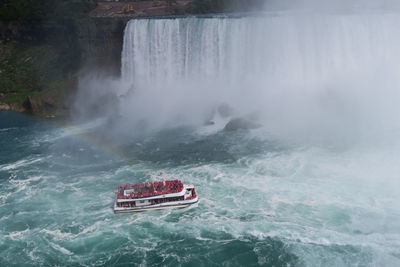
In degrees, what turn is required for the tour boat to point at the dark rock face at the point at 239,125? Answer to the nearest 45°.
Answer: approximately 45° to its left

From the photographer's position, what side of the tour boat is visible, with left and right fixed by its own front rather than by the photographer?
right
